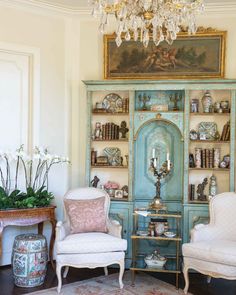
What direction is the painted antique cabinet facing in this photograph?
toward the camera

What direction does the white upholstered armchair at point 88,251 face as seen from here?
toward the camera

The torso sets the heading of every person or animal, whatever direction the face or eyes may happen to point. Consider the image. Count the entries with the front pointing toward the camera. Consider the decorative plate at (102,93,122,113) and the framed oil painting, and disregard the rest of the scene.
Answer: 2

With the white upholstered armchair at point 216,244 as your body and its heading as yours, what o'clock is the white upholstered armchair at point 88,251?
the white upholstered armchair at point 88,251 is roughly at 1 o'clock from the white upholstered armchair at point 216,244.

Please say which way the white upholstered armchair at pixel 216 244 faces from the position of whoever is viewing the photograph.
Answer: facing the viewer and to the left of the viewer

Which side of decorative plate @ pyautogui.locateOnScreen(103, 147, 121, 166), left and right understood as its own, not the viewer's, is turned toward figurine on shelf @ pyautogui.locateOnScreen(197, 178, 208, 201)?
left

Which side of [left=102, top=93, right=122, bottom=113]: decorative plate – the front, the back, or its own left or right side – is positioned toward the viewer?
front

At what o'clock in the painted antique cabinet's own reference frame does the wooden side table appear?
The wooden side table is roughly at 2 o'clock from the painted antique cabinet.
